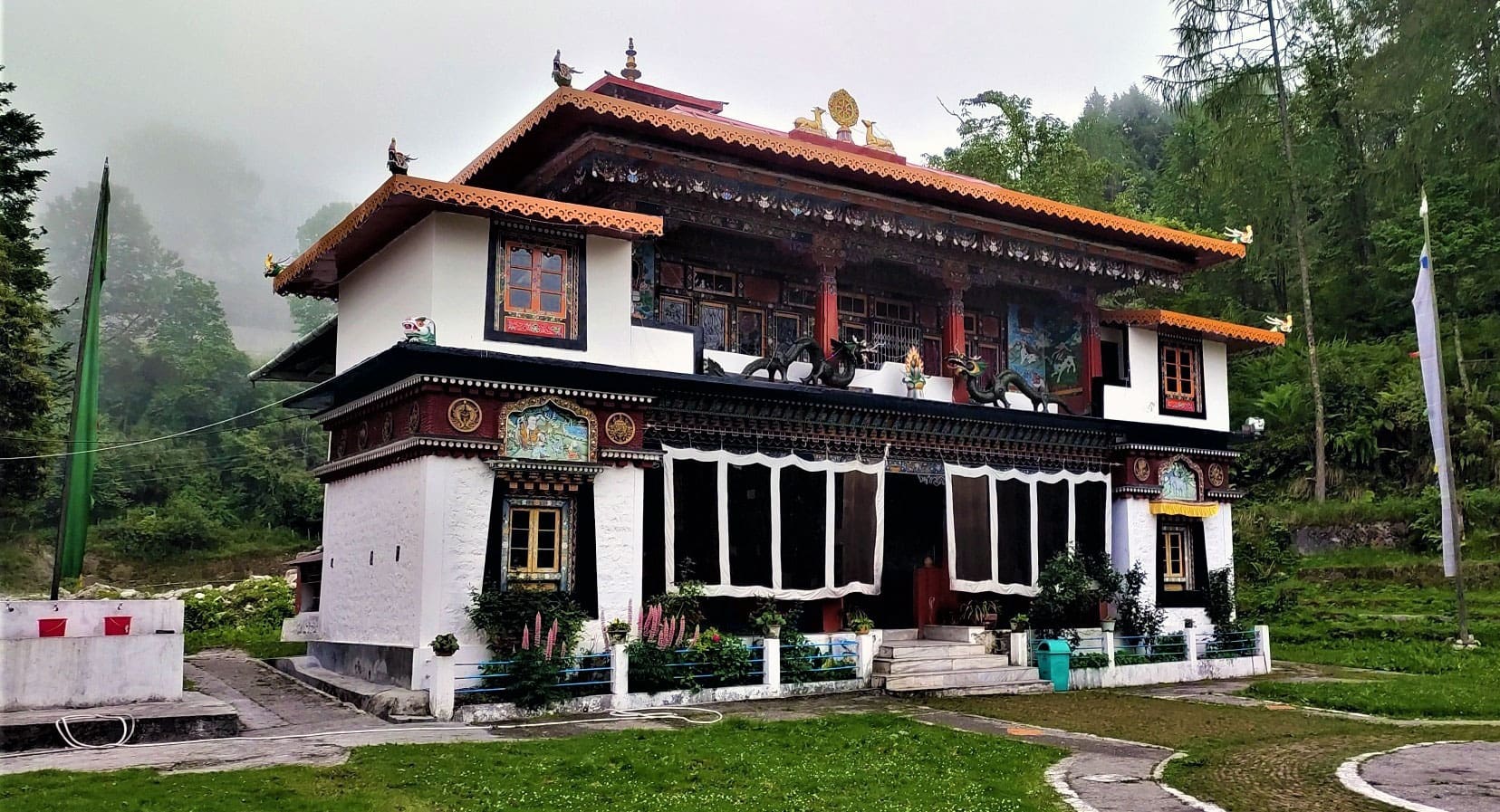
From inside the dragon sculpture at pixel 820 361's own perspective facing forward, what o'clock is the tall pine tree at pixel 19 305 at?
The tall pine tree is roughly at 7 o'clock from the dragon sculpture.

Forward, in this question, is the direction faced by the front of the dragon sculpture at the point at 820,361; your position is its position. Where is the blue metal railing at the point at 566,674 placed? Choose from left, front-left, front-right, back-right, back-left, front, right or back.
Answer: back-right

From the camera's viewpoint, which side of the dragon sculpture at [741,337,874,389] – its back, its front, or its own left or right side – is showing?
right

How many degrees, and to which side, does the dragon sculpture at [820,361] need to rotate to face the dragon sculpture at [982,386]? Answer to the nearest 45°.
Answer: approximately 45° to its left

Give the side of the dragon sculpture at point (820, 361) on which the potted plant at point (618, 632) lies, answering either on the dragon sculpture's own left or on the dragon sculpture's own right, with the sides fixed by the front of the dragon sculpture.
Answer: on the dragon sculpture's own right
